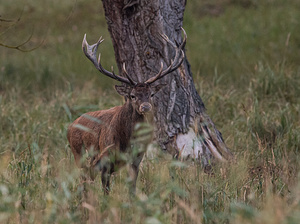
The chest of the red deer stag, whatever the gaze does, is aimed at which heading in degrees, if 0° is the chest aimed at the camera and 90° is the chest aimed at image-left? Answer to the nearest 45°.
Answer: approximately 315°

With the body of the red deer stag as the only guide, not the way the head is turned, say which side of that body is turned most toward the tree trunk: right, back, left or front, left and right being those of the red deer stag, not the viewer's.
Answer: left
